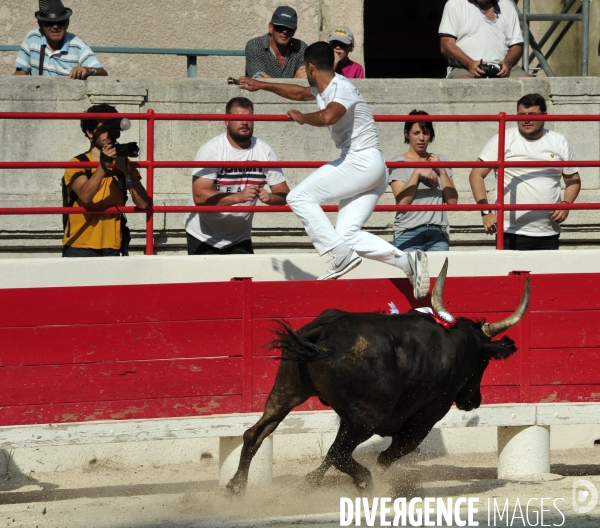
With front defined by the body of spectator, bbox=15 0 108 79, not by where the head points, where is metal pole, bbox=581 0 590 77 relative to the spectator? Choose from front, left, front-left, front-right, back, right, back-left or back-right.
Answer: left

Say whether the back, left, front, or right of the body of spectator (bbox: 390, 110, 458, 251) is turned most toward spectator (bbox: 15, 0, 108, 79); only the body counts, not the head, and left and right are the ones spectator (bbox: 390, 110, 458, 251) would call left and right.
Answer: right

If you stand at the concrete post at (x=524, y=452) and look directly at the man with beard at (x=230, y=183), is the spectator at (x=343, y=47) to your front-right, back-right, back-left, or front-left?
front-right

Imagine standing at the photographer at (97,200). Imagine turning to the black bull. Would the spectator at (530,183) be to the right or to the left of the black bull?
left

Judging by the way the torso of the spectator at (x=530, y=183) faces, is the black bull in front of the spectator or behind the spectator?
in front

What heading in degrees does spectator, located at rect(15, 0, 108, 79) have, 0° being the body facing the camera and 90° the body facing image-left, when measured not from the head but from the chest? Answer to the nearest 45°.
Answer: approximately 0°

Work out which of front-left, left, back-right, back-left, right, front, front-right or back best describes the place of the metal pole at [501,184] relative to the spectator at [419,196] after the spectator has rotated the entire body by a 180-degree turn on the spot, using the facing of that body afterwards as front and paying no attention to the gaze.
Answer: right

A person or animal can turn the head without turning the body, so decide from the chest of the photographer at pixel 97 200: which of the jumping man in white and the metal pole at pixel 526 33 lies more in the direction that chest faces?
the jumping man in white

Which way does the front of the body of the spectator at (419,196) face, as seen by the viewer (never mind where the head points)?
toward the camera
